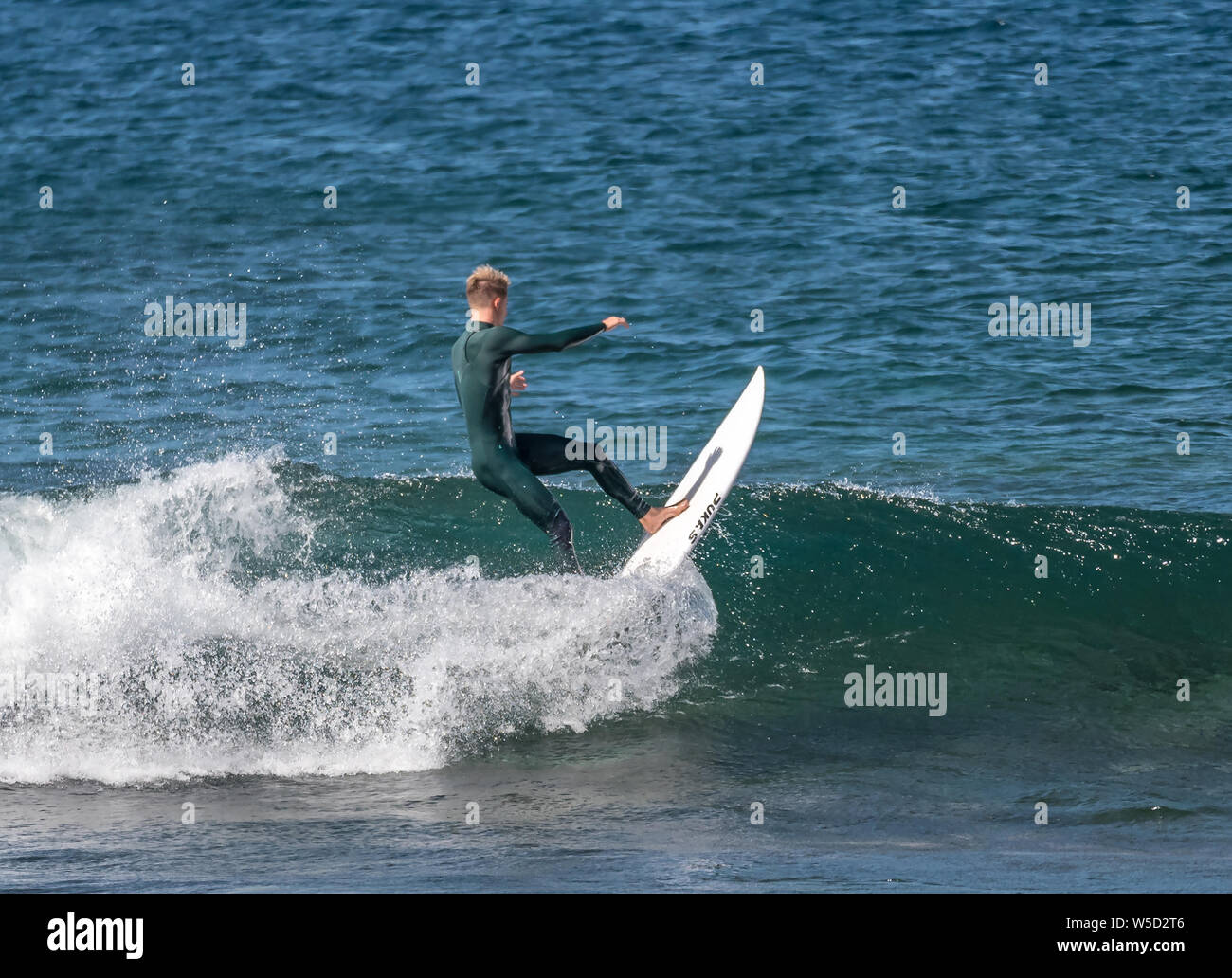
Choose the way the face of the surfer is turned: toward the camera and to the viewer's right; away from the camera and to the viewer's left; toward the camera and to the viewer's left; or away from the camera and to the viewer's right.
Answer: away from the camera and to the viewer's right

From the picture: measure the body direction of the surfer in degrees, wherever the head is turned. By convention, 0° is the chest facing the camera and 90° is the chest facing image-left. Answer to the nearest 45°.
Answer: approximately 225°
